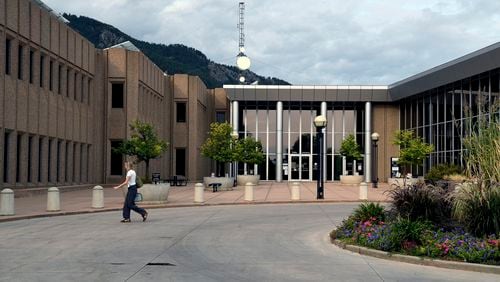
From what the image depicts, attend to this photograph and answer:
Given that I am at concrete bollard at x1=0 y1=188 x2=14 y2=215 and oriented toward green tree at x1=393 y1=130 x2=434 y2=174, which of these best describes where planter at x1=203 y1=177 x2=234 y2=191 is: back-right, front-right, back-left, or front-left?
front-left

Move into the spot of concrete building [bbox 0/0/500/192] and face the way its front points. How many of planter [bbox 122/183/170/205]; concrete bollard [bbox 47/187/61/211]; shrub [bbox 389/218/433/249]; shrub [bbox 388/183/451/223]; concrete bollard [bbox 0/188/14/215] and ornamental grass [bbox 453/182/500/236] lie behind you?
0

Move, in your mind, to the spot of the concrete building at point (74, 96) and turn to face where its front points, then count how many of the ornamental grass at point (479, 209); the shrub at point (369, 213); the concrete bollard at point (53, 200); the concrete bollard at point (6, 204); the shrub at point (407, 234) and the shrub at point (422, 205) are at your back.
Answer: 0

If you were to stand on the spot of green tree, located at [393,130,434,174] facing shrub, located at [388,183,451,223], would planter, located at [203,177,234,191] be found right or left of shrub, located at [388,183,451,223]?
right

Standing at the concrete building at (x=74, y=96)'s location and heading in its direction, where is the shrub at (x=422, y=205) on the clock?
The shrub is roughly at 1 o'clock from the concrete building.

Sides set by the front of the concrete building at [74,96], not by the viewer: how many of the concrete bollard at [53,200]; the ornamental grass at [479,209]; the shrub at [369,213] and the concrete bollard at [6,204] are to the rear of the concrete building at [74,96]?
0

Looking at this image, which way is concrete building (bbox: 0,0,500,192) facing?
toward the camera

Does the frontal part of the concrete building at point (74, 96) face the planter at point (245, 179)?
no

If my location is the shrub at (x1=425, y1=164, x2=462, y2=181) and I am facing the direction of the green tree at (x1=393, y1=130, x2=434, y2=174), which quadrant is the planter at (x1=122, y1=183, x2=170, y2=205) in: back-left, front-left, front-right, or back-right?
back-left

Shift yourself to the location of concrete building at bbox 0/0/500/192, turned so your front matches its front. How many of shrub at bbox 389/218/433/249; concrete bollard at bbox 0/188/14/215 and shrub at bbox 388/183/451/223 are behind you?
0

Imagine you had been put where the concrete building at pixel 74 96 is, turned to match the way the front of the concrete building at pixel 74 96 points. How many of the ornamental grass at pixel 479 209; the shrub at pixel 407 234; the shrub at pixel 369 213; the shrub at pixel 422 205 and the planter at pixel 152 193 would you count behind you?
0

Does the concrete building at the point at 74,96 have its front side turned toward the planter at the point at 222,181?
no

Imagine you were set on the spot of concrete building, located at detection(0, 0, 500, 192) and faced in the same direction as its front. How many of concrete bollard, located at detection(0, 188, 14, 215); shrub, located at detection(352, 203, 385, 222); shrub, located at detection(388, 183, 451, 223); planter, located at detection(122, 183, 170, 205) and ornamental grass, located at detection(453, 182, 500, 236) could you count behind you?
0

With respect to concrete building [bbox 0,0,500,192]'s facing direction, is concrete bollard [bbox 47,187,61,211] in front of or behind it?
in front

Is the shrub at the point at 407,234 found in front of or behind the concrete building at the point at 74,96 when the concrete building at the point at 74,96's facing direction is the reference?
in front

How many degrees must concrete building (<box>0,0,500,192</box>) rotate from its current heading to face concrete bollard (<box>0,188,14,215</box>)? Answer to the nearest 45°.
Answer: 0° — it already faces it
